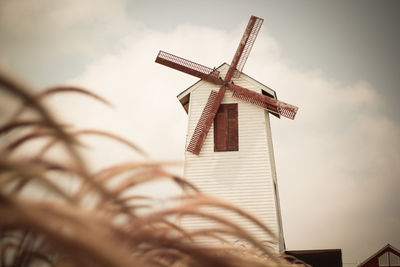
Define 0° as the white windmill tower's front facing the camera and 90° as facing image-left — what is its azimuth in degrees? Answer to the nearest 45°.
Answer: approximately 0°
